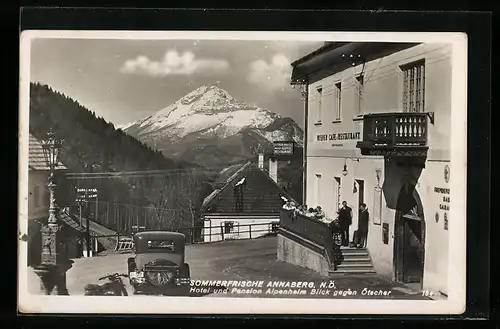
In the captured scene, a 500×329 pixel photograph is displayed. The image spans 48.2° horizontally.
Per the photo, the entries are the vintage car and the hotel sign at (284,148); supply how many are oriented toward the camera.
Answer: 1

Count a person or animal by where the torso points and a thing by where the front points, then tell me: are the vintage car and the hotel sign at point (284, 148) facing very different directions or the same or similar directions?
very different directions

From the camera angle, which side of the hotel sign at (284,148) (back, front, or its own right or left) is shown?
front

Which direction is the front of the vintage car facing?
away from the camera

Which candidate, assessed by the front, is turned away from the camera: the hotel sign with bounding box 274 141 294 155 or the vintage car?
the vintage car
